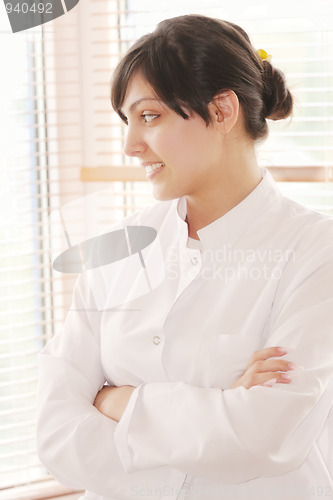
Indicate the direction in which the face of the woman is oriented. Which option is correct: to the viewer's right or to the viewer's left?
to the viewer's left

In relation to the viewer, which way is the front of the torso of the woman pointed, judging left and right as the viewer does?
facing the viewer and to the left of the viewer
